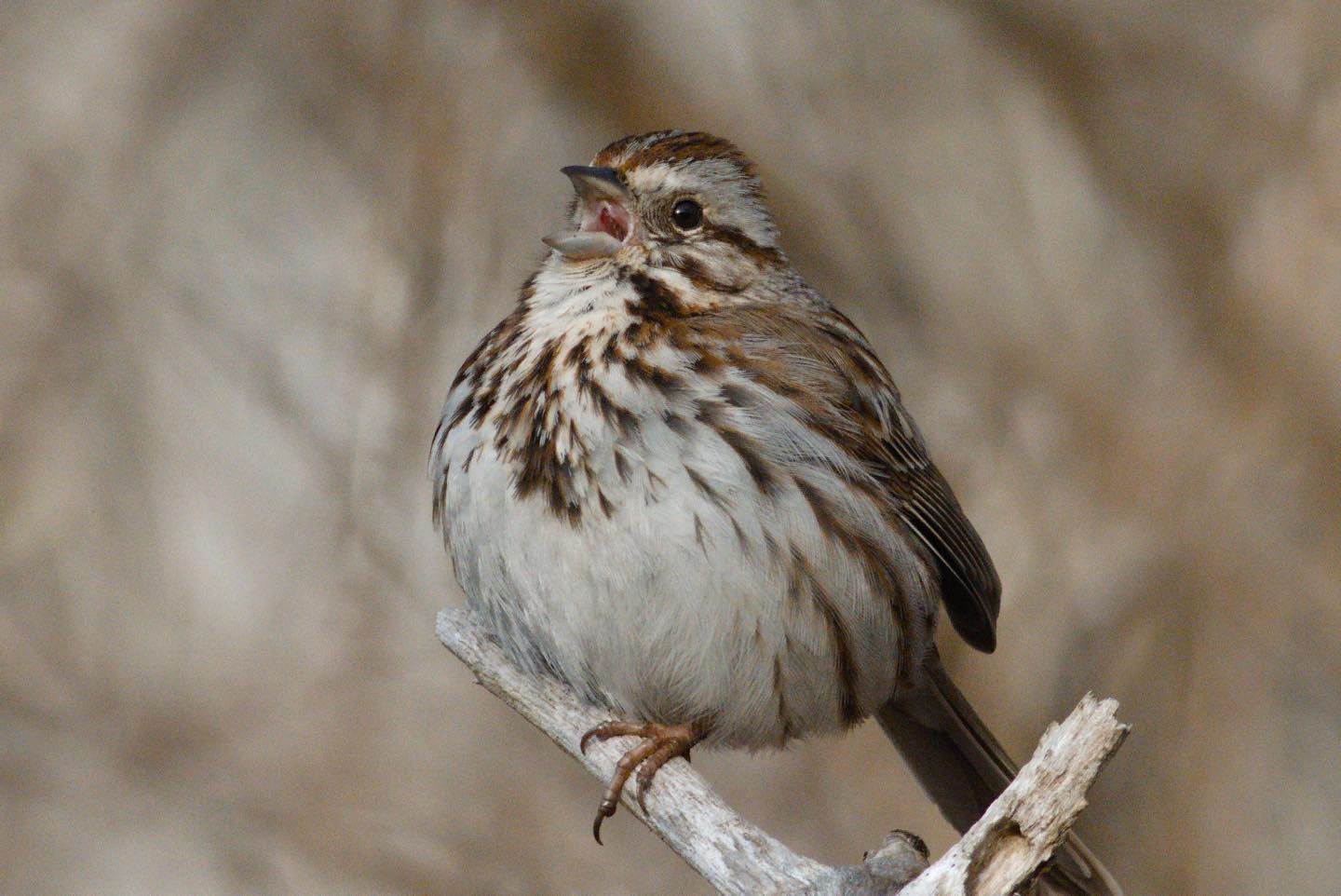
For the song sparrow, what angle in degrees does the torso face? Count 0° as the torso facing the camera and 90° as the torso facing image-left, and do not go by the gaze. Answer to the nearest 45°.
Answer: approximately 45°
